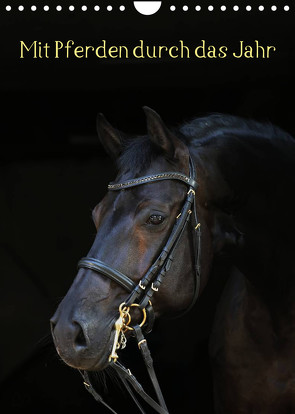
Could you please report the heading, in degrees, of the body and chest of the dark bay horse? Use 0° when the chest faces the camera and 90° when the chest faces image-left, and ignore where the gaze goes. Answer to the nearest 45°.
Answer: approximately 45°
